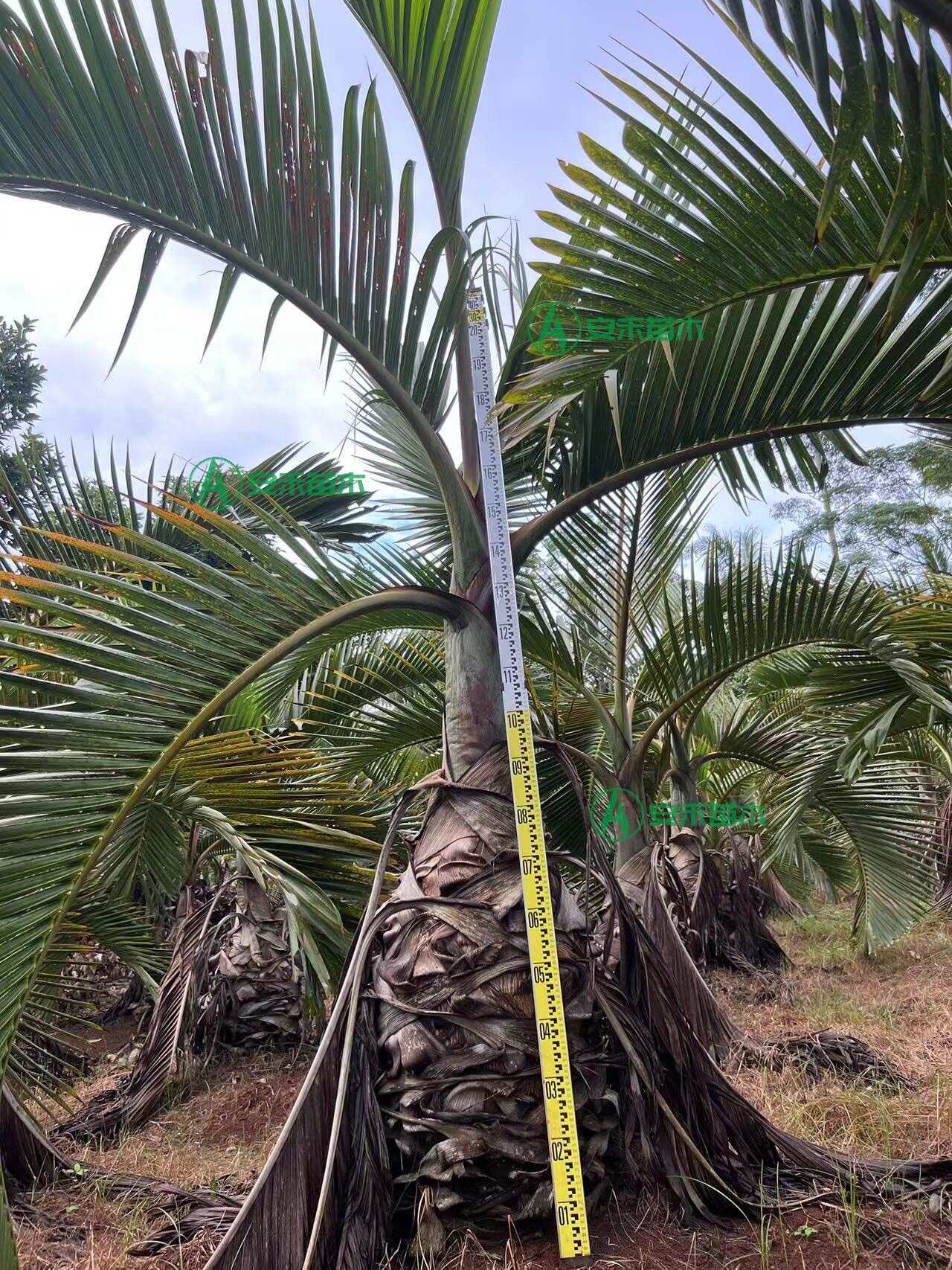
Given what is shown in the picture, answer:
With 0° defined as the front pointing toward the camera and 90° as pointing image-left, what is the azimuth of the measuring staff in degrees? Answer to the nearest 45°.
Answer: approximately 0°

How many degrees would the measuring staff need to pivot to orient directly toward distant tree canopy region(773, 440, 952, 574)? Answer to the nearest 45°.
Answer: approximately 135° to its left
